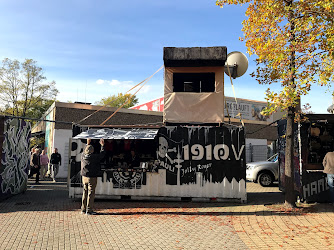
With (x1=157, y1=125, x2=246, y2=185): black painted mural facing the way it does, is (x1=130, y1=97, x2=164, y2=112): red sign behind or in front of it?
behind
